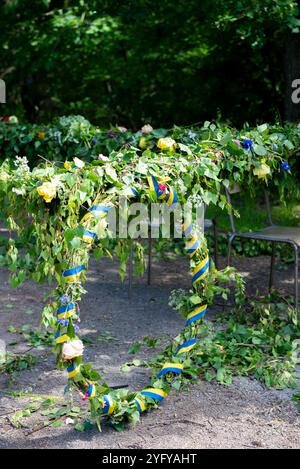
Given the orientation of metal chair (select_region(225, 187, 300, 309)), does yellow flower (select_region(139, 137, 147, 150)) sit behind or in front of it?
behind

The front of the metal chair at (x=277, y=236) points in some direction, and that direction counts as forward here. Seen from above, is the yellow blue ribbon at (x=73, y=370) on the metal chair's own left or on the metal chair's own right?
on the metal chair's own right

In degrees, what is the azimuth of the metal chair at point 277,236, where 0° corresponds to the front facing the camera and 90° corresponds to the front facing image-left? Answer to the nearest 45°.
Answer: approximately 315°

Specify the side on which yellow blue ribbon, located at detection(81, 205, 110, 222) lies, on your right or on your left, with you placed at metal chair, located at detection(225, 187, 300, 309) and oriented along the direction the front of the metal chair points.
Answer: on your right

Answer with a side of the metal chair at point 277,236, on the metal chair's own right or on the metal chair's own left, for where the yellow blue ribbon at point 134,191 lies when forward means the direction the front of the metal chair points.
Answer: on the metal chair's own right
